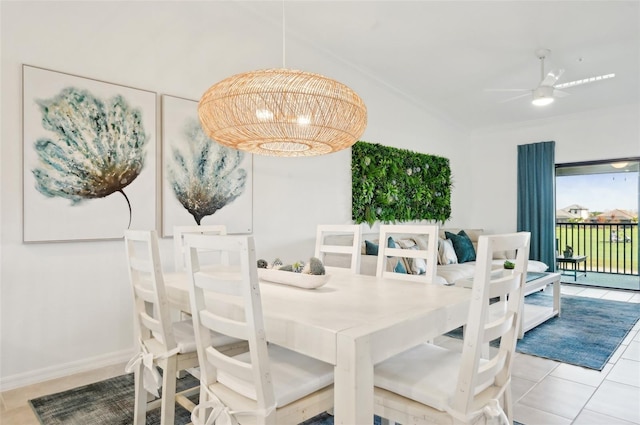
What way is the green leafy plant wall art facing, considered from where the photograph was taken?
facing the viewer and to the right of the viewer

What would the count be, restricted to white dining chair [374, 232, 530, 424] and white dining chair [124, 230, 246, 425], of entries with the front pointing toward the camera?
0

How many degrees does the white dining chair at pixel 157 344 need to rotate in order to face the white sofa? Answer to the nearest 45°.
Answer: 0° — it already faces it

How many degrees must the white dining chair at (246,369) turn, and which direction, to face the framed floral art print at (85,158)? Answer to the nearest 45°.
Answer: approximately 90° to its left

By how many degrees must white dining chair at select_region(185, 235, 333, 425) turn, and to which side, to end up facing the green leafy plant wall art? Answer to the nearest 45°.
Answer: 0° — it already faces it

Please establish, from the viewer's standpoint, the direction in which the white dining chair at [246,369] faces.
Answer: facing away from the viewer and to the right of the viewer

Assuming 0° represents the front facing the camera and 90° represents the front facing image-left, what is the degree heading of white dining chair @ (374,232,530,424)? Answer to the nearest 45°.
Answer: approximately 135°

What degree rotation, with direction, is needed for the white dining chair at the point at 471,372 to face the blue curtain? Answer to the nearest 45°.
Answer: approximately 45° to its right

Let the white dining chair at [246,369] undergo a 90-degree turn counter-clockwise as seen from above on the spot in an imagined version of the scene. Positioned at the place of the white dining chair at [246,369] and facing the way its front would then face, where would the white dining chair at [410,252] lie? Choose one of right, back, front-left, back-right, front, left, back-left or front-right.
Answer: right

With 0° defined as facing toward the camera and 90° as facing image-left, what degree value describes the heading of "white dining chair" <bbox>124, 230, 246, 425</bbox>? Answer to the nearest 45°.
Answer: approximately 225°

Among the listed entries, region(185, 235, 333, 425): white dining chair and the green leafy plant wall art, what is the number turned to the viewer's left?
0

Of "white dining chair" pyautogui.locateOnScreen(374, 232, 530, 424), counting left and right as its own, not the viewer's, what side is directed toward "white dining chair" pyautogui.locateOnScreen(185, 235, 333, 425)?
left

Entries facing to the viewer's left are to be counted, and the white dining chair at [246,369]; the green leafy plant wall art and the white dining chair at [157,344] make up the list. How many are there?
0
